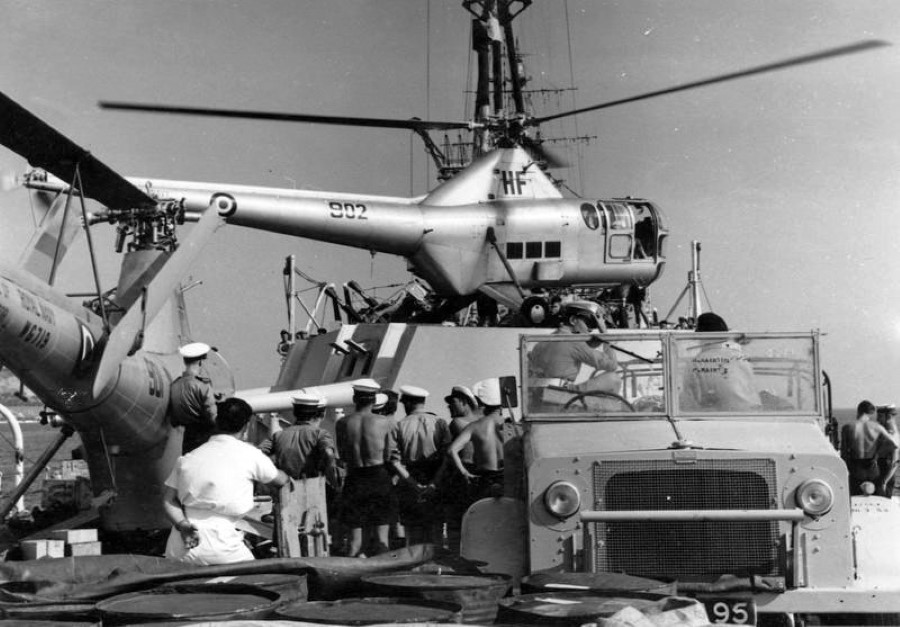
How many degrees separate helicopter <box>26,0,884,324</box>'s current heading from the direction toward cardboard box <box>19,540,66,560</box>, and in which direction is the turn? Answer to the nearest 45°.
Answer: approximately 90° to its right

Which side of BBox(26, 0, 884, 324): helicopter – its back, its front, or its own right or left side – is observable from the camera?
right

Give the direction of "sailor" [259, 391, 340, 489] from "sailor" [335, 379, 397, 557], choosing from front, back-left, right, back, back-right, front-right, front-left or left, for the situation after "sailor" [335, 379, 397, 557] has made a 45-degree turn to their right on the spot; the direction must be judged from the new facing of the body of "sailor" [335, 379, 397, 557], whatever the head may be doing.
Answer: back

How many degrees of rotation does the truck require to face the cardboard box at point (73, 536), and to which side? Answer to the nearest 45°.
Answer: approximately 90° to its right

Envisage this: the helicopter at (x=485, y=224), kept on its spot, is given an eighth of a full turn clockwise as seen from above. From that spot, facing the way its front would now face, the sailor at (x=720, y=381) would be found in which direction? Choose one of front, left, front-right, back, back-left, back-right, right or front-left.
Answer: front-right

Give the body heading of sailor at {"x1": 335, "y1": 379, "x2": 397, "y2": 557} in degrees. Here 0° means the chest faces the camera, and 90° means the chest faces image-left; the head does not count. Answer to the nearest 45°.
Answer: approximately 180°

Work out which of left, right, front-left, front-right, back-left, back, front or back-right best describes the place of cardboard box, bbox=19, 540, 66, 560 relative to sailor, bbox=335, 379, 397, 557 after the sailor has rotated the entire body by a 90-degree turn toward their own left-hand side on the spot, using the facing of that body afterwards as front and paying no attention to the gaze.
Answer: front-left

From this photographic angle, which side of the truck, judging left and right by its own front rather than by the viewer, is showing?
front

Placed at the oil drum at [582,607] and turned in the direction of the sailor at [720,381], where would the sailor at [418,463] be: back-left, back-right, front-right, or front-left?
front-left

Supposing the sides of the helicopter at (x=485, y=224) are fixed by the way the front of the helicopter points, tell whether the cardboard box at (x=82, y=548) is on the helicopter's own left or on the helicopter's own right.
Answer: on the helicopter's own right

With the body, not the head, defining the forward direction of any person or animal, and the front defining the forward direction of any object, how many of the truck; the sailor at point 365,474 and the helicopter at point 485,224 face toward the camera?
1

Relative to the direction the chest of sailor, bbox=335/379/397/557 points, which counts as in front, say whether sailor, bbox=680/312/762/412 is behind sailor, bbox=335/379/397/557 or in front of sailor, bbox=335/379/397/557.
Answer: behind

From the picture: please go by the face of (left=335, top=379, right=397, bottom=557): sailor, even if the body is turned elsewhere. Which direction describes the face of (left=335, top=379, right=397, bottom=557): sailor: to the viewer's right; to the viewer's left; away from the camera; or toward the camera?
away from the camera

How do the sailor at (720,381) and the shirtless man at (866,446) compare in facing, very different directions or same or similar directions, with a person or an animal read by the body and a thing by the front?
same or similar directions

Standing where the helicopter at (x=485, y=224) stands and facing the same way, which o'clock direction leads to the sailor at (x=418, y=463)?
The sailor is roughly at 3 o'clock from the helicopter.

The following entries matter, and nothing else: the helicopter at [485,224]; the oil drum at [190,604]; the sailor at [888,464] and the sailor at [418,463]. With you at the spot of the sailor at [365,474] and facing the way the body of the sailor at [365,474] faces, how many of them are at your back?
1

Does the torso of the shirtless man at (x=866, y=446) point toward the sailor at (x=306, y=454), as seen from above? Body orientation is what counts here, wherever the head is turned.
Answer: no
